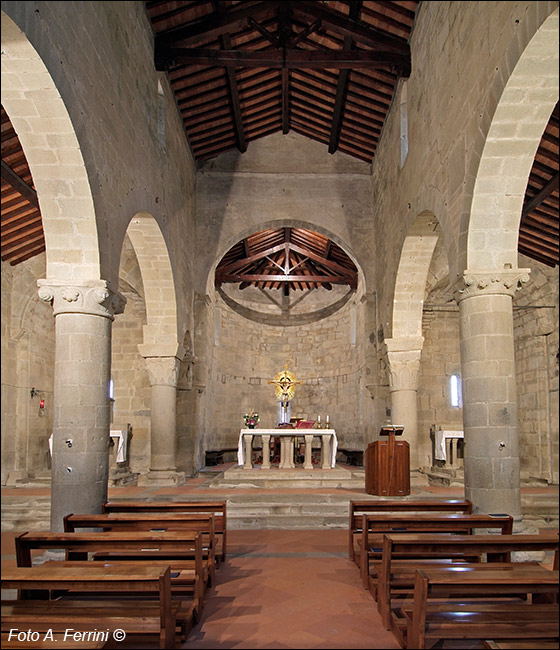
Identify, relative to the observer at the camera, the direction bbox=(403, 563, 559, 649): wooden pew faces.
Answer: facing away from the viewer

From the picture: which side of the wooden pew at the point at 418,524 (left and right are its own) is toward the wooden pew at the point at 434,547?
back

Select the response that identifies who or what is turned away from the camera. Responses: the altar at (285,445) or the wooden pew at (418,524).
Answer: the wooden pew

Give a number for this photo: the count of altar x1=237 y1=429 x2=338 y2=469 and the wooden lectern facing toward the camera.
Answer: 2

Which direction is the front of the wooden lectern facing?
toward the camera

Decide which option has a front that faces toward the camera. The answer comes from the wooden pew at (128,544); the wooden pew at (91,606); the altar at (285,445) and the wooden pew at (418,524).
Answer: the altar

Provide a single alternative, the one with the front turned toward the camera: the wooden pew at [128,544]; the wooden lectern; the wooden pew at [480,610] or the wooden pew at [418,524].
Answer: the wooden lectern

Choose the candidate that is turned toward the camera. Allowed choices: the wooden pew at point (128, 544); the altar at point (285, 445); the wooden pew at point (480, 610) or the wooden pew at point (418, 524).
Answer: the altar

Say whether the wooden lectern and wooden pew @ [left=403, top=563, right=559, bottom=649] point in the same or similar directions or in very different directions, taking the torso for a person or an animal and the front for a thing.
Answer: very different directions

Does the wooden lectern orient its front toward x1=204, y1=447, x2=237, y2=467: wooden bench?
no

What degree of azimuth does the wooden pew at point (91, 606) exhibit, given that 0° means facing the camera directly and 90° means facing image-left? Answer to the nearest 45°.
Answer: approximately 180°

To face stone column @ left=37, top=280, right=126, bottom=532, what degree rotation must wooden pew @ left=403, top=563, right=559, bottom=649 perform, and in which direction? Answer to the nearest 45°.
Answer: approximately 45° to its left

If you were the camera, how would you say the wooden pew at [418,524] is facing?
facing away from the viewer

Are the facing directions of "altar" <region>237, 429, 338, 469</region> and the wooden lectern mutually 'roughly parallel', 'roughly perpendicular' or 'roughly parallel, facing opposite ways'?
roughly parallel

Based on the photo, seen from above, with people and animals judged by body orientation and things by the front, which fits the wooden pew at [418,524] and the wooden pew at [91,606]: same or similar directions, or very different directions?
same or similar directions

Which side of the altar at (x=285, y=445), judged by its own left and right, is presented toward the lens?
front

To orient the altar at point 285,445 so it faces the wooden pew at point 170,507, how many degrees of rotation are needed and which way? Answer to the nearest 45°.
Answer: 0° — it already faces it

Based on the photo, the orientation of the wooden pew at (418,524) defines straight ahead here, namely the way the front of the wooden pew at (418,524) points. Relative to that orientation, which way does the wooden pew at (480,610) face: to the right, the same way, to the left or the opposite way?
the same way

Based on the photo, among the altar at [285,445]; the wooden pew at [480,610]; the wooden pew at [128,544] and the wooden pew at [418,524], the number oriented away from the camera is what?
3

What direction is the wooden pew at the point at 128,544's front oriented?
away from the camera
